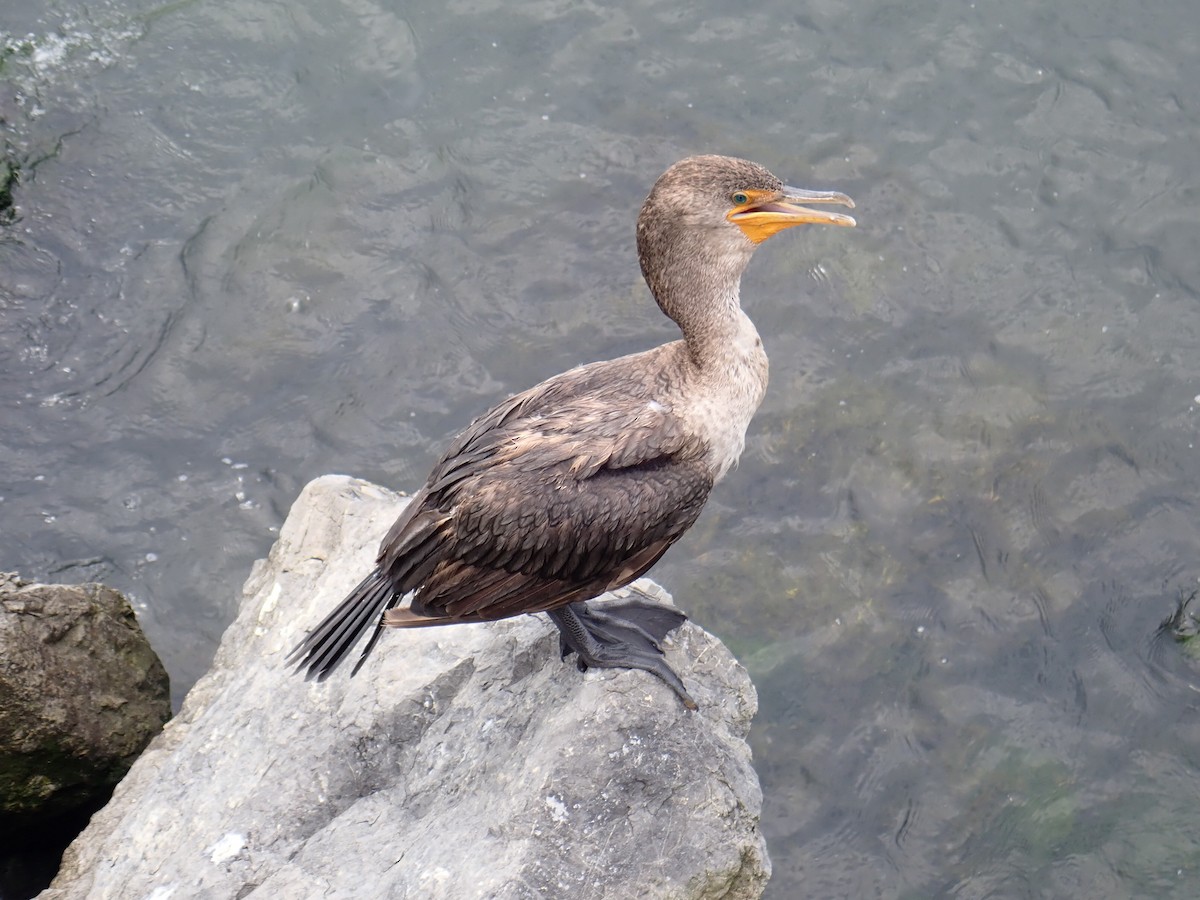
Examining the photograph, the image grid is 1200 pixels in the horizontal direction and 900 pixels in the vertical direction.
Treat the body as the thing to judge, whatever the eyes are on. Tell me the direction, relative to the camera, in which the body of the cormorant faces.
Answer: to the viewer's right

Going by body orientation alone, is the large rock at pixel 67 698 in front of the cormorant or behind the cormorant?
behind
